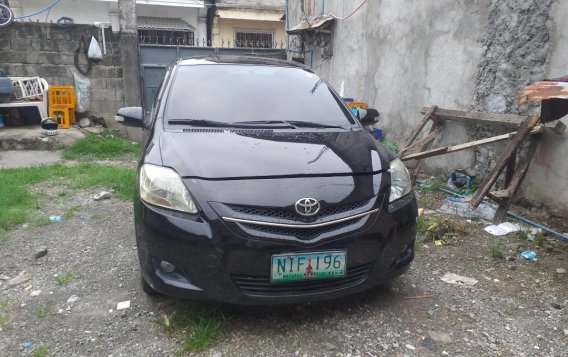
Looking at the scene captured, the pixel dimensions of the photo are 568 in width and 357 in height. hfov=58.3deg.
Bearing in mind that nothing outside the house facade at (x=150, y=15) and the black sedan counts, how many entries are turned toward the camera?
2

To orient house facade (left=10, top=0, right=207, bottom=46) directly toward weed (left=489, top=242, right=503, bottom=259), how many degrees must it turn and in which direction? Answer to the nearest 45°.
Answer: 0° — it already faces it

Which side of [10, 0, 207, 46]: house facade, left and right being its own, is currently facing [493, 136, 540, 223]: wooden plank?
front

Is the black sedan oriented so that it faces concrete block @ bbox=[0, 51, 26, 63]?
no

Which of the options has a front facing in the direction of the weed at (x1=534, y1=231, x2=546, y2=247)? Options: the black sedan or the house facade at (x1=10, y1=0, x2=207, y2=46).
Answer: the house facade

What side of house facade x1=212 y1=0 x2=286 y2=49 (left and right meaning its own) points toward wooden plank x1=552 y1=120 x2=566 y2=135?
front

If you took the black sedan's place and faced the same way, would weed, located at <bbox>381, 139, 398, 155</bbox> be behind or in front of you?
behind

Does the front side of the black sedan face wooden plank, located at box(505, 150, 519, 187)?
no

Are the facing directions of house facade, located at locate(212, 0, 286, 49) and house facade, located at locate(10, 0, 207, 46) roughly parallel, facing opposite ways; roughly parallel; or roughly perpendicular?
roughly parallel

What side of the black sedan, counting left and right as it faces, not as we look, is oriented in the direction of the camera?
front

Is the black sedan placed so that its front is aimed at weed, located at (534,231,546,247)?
no

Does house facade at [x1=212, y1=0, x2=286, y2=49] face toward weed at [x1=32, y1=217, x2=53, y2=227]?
yes

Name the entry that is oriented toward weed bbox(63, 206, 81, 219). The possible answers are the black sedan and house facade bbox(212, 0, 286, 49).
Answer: the house facade

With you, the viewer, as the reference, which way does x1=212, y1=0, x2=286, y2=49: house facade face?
facing the viewer

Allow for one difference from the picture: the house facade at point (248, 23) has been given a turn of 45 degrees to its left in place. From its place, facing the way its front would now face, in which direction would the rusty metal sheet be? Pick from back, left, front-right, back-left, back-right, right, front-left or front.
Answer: front-right

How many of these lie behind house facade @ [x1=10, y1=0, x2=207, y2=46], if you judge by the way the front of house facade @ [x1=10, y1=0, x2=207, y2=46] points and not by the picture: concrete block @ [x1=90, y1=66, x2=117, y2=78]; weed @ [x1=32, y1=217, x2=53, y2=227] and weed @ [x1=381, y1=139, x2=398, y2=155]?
0

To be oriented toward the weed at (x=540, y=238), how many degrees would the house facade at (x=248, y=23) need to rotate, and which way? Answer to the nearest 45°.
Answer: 0° — it already faces it

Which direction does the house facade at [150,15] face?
toward the camera

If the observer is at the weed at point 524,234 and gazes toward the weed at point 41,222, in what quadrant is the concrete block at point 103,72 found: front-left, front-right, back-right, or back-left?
front-right

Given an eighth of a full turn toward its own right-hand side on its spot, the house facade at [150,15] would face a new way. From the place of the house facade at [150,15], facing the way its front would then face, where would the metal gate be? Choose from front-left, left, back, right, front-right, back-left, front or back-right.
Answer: front-left

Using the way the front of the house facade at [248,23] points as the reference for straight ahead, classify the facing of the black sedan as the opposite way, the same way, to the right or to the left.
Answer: the same way

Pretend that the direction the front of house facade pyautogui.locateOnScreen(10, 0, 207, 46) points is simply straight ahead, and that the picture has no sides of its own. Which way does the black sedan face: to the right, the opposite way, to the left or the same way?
the same way

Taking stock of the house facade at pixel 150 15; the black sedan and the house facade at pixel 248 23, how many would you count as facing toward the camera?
3
